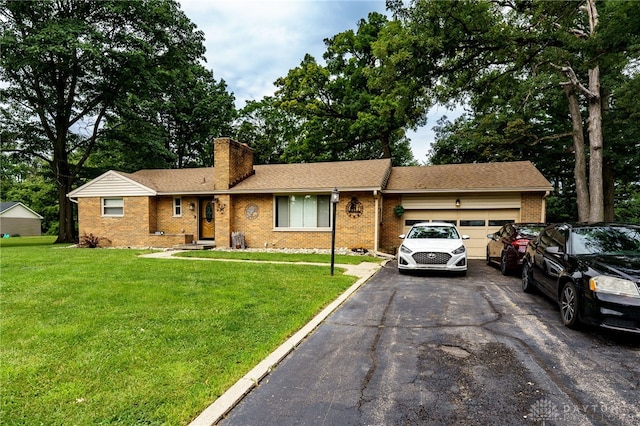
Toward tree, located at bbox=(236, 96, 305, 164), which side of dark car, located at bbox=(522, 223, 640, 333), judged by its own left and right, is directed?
back

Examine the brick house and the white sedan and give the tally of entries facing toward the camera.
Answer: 2

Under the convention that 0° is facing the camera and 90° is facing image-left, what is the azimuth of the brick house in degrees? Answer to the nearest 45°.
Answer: approximately 0°

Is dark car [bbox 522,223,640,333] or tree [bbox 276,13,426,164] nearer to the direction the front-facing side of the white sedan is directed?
the dark car

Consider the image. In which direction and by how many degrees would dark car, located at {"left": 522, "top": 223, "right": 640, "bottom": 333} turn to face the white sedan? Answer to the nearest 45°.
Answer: approximately 180°

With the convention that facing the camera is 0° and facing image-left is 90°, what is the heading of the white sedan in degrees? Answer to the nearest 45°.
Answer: approximately 0°

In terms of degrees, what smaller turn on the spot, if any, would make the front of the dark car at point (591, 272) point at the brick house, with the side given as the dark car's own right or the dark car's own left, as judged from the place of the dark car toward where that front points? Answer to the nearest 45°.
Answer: approximately 180°

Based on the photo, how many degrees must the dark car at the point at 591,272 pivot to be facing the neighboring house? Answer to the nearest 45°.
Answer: approximately 135° to its right
